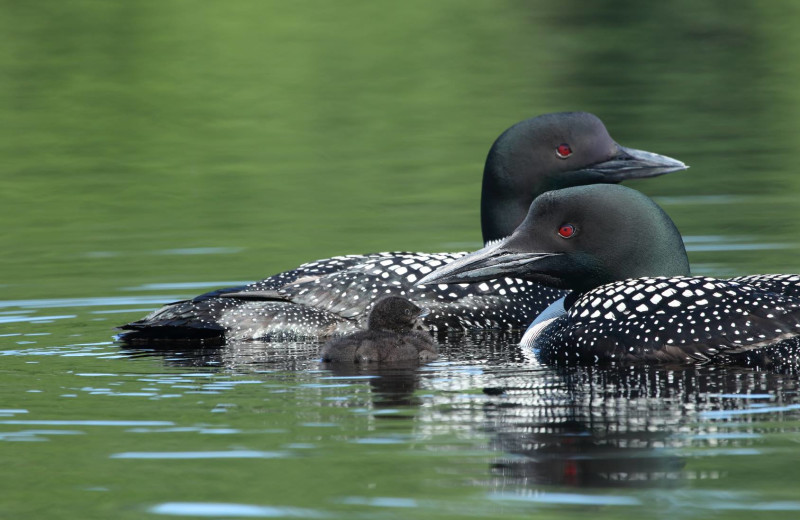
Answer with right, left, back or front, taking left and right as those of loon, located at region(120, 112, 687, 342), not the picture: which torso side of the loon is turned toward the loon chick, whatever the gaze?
right

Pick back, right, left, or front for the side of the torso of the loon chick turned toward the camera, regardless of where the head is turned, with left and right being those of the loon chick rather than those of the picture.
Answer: right

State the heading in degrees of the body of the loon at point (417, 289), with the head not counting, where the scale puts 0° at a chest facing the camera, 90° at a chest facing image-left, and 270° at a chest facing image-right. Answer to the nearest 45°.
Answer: approximately 270°

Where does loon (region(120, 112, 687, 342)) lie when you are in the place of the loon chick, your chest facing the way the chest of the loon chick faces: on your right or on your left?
on your left

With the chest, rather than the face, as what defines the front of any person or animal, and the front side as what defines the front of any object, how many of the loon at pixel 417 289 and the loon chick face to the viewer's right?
2
